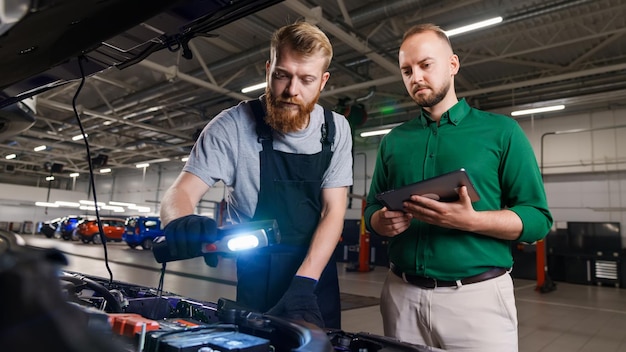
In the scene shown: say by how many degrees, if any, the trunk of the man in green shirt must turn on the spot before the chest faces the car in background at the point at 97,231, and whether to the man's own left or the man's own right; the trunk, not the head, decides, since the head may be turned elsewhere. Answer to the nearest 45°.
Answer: approximately 90° to the man's own right

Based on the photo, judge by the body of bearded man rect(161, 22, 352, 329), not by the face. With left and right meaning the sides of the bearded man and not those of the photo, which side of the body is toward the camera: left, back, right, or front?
front

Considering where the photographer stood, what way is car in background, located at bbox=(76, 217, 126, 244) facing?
facing the viewer and to the left of the viewer

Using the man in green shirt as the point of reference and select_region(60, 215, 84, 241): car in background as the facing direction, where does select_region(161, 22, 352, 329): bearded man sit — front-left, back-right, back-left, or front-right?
front-left

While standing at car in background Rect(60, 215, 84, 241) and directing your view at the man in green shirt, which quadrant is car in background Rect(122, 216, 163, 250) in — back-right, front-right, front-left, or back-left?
front-left

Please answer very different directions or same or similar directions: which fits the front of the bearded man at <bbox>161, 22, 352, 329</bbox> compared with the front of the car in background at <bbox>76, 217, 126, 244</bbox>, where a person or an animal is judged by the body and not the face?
same or similar directions

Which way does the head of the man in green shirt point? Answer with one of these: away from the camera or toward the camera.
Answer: toward the camera

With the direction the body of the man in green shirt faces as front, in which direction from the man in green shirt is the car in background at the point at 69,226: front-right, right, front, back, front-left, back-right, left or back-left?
right

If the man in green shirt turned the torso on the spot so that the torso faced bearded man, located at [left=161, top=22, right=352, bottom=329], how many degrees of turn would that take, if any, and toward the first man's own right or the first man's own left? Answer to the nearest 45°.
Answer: approximately 45° to the first man's own right
